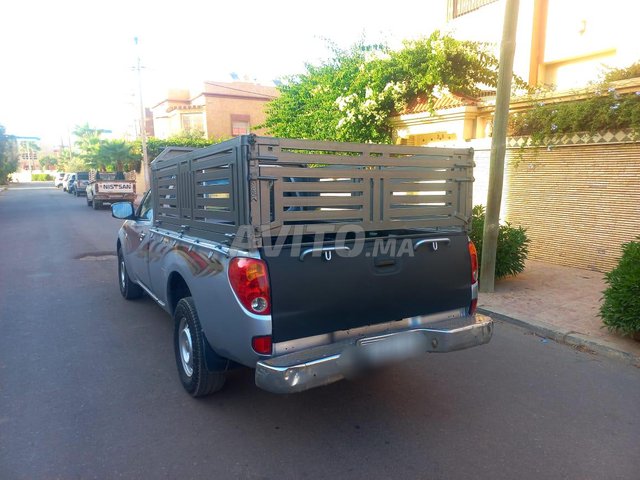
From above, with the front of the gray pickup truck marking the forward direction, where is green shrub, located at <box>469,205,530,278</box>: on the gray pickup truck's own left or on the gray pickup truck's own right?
on the gray pickup truck's own right

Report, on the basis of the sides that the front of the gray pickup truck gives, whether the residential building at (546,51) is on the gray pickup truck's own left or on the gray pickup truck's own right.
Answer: on the gray pickup truck's own right

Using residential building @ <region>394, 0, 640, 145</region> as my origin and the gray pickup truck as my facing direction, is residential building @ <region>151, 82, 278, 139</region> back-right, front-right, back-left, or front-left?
back-right

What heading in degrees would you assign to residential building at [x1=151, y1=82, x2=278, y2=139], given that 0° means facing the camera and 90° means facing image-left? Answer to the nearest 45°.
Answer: approximately 45°

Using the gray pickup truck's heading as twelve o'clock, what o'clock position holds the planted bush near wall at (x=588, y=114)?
The planted bush near wall is roughly at 3 o'clock from the gray pickup truck.

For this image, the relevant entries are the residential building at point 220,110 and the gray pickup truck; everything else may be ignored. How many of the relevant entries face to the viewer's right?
0

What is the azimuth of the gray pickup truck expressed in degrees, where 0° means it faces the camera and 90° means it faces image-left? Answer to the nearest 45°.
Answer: approximately 135°

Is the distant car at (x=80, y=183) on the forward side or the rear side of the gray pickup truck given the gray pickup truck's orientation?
on the forward side

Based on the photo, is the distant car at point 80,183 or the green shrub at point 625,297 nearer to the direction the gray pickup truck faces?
the distant car

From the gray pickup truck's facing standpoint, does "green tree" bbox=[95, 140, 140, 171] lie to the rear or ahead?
ahead

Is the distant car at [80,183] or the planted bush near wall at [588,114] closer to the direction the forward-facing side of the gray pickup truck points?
the distant car

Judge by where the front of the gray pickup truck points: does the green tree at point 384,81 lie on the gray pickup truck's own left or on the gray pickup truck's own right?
on the gray pickup truck's own right

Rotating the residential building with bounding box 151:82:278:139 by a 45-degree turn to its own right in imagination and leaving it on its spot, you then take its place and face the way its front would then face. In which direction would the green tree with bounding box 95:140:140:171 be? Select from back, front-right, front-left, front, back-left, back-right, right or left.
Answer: front

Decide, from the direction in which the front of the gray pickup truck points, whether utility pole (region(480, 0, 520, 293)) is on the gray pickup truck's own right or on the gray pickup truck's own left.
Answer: on the gray pickup truck's own right
